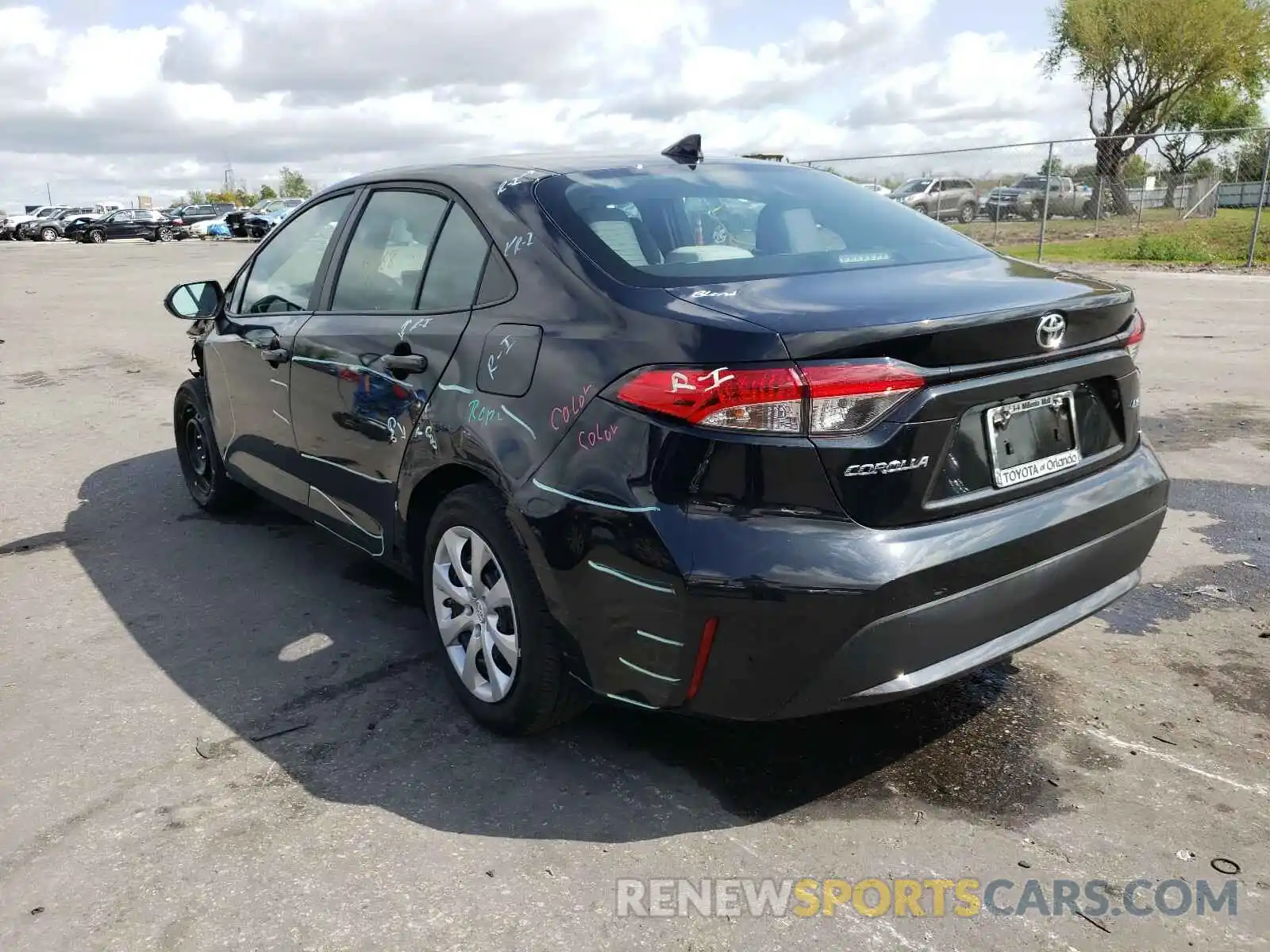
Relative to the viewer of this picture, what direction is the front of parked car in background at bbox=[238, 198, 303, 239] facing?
facing the viewer and to the left of the viewer

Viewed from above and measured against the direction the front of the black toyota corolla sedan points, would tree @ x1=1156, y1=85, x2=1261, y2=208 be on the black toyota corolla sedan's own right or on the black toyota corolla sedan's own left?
on the black toyota corolla sedan's own right

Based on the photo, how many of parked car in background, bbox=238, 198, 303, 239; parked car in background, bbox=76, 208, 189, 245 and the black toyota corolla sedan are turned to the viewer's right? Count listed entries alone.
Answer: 0

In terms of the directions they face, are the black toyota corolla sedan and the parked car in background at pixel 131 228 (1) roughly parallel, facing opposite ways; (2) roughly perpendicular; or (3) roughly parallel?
roughly perpendicular

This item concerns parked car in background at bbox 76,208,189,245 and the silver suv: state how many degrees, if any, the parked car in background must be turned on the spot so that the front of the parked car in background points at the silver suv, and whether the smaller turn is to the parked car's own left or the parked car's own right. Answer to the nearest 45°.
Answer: approximately 135° to the parked car's own left

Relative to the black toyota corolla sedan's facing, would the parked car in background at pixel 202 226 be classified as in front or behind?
in front

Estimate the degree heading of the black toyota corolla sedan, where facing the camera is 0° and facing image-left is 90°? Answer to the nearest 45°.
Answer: approximately 135°

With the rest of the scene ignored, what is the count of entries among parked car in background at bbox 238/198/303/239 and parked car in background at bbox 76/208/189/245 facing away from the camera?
0

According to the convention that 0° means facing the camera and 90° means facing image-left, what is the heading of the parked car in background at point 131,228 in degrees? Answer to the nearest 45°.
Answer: approximately 90°

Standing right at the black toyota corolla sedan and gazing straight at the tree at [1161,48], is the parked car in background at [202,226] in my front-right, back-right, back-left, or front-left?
front-left

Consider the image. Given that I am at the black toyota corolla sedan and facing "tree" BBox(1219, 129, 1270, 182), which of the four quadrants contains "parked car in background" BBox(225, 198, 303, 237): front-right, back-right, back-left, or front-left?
front-left

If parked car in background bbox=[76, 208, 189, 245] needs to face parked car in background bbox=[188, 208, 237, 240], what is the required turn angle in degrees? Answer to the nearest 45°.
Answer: approximately 135° to its left

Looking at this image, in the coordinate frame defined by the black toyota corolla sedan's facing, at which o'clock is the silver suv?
The silver suv is roughly at 2 o'clock from the black toyota corolla sedan.

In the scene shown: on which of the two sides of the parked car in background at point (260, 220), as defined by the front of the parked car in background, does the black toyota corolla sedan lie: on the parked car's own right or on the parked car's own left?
on the parked car's own left

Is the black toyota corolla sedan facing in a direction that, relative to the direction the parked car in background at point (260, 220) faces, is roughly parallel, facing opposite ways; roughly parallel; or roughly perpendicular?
roughly perpendicular
